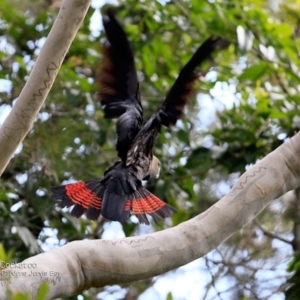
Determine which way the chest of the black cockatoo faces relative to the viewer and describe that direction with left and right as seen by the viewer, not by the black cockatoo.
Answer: facing away from the viewer and to the right of the viewer
